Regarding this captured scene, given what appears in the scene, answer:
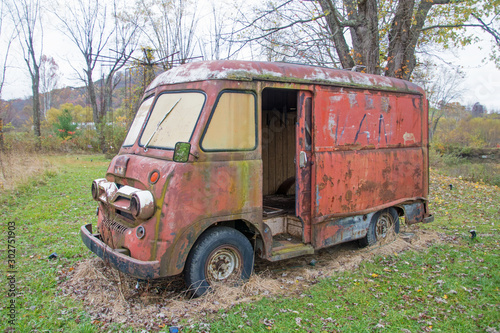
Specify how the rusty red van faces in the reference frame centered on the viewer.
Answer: facing the viewer and to the left of the viewer
